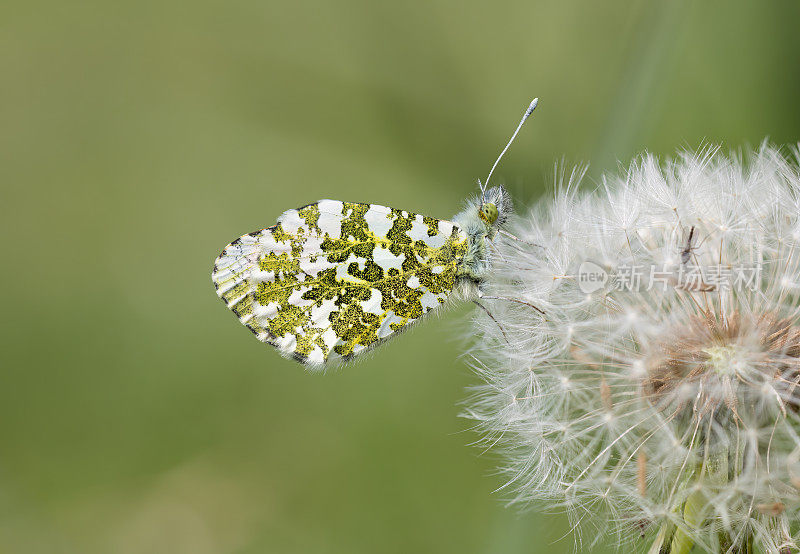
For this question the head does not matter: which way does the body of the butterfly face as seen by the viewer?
to the viewer's right
